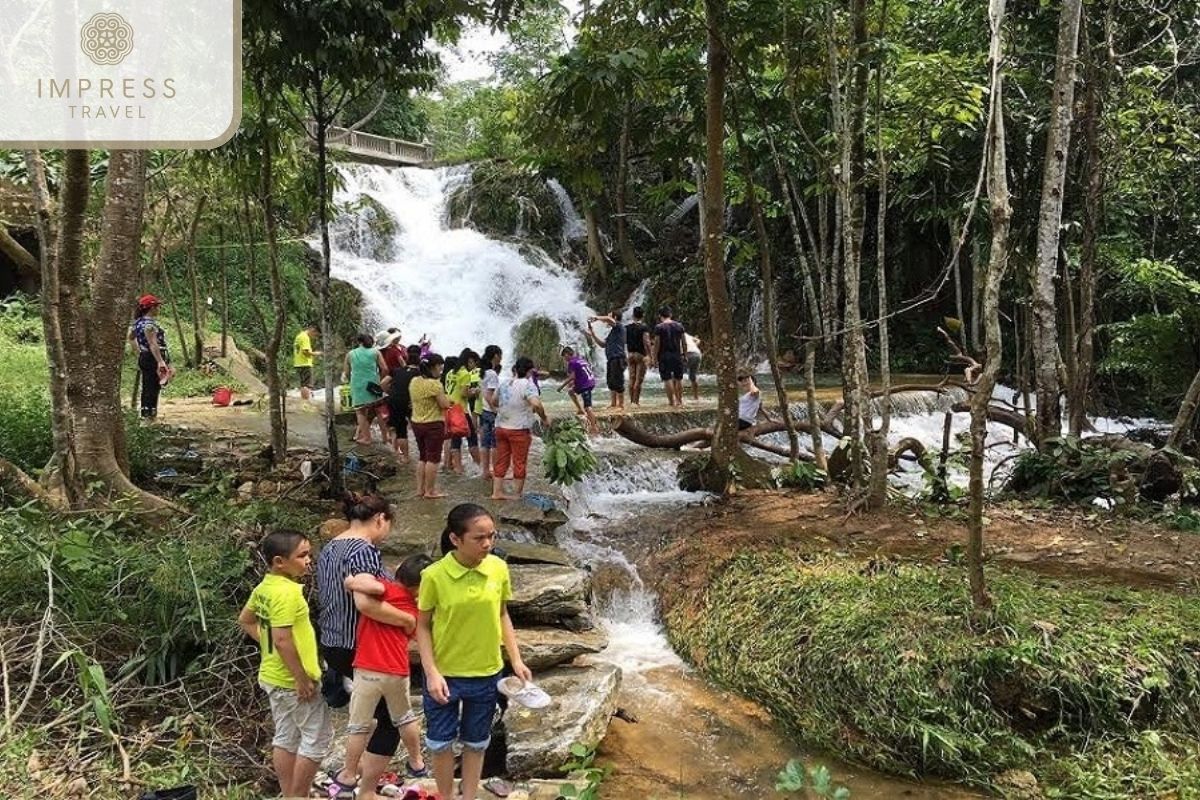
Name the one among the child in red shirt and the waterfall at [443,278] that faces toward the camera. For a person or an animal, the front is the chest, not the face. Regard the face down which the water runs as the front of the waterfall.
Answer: the waterfall

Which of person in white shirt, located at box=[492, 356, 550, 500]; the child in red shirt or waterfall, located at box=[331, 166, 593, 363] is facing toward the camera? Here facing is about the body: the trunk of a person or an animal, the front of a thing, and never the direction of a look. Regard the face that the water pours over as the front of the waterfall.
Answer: the waterfall

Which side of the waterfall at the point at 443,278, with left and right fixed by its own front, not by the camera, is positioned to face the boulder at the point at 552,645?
front

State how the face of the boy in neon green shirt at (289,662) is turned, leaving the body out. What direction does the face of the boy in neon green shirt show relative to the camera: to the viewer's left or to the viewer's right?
to the viewer's right

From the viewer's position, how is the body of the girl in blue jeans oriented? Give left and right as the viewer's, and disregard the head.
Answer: facing the viewer and to the right of the viewer

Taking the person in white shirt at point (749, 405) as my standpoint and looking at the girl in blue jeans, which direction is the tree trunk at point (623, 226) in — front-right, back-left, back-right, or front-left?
back-right

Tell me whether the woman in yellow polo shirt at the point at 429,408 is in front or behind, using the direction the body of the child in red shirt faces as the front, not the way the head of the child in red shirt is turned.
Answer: in front

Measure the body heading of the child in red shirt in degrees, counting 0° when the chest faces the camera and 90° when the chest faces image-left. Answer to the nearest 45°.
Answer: approximately 225°

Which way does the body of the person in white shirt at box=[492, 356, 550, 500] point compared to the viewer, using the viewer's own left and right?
facing away from the viewer and to the right of the viewer

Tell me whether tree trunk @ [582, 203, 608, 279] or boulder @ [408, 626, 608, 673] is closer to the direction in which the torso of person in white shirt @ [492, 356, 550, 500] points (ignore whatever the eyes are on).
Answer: the tree trunk

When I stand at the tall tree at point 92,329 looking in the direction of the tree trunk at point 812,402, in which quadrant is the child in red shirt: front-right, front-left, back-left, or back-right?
front-right

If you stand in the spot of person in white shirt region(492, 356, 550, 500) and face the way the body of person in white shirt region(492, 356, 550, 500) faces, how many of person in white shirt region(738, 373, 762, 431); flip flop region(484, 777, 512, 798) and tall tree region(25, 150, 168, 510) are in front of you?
1

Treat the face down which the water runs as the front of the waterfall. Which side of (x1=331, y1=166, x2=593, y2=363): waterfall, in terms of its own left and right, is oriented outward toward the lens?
front

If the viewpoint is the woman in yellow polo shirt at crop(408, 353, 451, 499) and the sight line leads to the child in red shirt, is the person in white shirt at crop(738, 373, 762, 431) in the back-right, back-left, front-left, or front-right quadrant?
back-left
